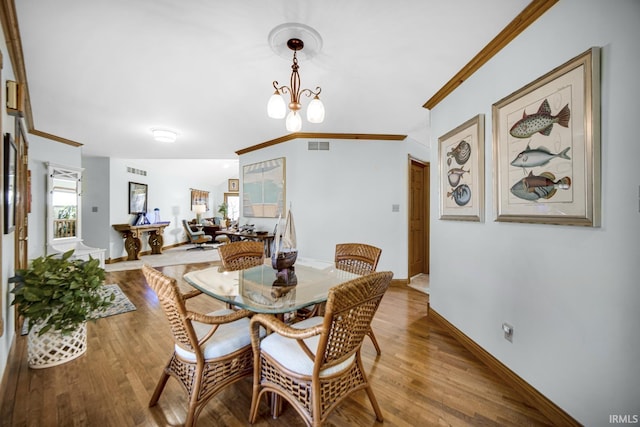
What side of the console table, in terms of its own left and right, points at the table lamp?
left

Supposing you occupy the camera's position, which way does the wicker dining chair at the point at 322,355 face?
facing away from the viewer and to the left of the viewer

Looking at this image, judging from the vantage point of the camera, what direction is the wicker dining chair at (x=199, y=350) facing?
facing away from the viewer and to the right of the viewer

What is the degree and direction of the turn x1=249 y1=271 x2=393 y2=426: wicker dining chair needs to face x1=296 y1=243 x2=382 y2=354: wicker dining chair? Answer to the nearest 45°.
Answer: approximately 45° to its right

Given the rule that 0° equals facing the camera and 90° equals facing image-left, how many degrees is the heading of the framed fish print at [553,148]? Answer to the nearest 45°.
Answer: approximately 45°

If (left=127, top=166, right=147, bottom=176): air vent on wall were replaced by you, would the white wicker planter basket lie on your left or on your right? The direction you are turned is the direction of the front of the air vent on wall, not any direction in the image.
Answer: on your right
